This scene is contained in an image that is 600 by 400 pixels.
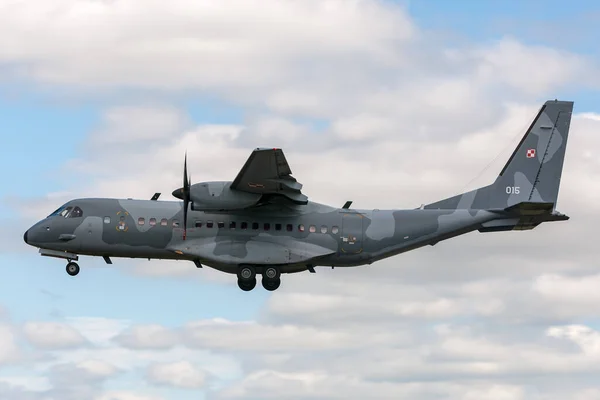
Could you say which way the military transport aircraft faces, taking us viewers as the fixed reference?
facing to the left of the viewer
